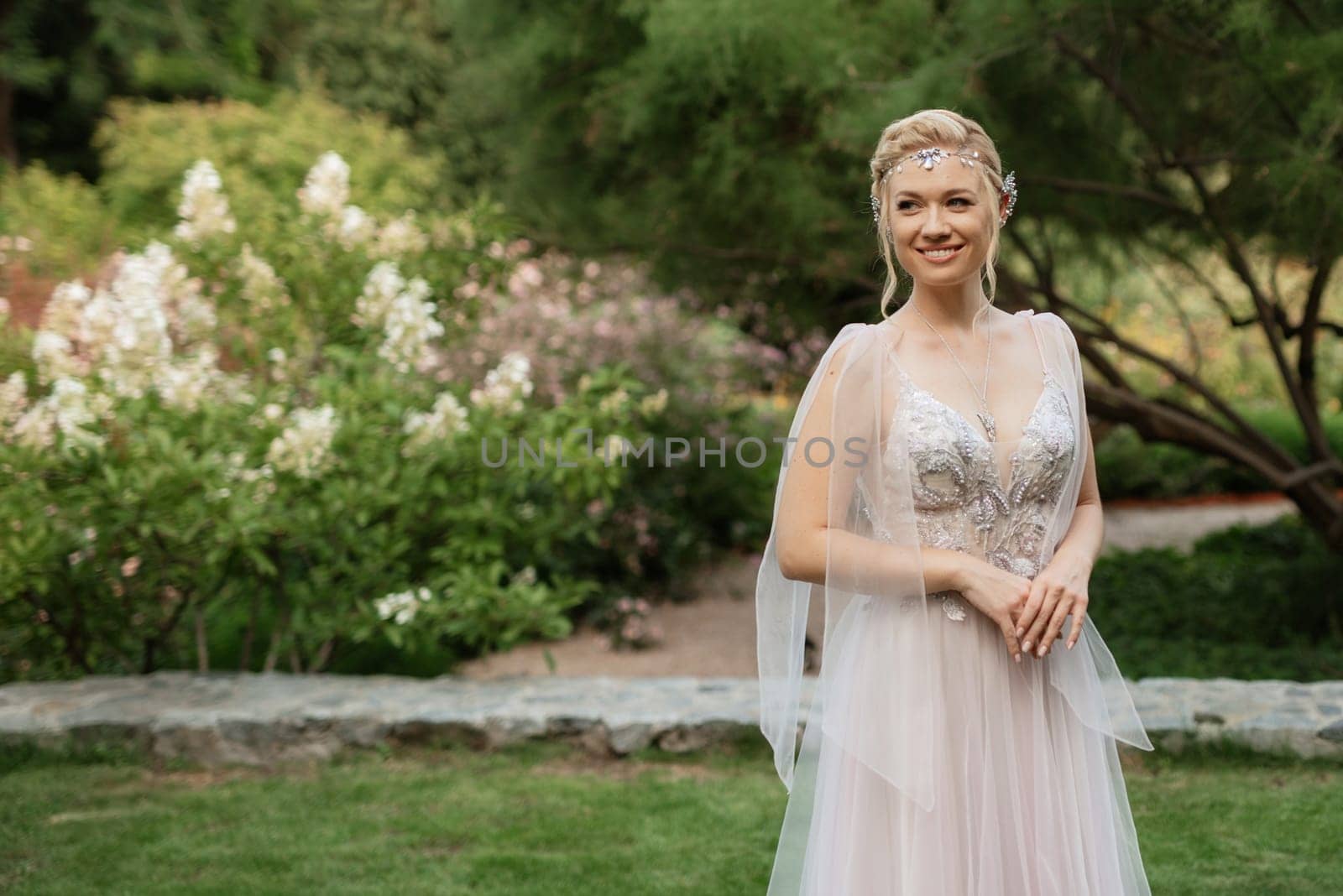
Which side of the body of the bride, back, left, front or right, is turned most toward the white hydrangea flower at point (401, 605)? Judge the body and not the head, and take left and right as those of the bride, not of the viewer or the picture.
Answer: back

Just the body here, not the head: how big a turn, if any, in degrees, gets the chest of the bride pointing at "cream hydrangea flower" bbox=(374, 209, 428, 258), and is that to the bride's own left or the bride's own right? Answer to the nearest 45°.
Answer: approximately 180°

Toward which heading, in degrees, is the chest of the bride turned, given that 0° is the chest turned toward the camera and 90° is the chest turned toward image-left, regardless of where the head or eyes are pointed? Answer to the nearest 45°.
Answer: approximately 315°

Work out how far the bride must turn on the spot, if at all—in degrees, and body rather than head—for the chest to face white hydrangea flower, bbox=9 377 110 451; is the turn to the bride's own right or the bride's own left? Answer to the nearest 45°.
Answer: approximately 180°

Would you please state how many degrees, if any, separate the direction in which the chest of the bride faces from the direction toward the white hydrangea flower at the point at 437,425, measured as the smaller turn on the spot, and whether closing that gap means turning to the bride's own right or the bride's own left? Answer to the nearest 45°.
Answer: approximately 180°

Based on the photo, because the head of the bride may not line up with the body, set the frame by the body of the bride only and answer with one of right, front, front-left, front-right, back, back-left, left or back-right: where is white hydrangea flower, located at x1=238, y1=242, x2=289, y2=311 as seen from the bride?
back

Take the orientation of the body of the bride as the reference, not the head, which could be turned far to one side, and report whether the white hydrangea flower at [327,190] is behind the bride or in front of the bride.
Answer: behind

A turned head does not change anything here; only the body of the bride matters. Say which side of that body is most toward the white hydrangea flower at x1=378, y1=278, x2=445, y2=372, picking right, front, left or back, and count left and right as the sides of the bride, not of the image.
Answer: back

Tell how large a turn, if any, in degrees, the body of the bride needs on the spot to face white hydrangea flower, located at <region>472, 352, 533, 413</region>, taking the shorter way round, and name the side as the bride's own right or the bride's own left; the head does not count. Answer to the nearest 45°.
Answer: approximately 180°

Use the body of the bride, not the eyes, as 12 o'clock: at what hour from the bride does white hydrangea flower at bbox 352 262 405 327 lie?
The white hydrangea flower is roughly at 6 o'clock from the bride.

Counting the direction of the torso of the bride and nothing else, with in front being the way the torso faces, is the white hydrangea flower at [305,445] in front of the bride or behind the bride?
behind

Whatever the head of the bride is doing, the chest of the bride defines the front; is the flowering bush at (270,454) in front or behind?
behind

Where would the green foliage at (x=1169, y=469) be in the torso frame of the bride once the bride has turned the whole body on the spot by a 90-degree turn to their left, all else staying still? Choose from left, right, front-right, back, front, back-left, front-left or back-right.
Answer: front-left
